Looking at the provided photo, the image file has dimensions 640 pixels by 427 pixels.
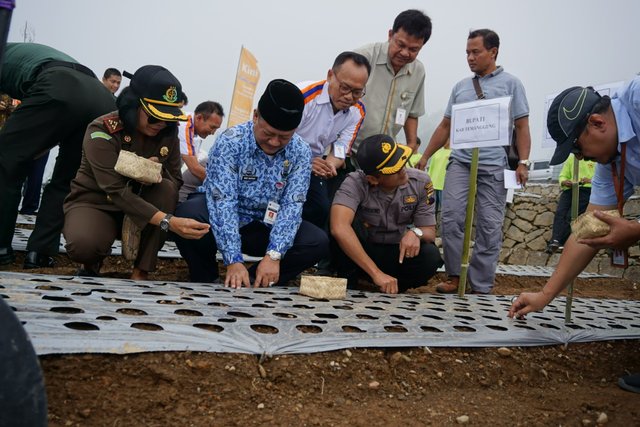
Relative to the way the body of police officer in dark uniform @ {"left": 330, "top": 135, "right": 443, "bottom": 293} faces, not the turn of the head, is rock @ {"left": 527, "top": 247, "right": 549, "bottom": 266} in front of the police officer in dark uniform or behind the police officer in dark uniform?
behind

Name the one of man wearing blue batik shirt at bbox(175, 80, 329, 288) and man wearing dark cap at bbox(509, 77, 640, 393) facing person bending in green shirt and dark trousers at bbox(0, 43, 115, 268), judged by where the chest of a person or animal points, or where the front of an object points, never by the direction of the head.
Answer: the man wearing dark cap

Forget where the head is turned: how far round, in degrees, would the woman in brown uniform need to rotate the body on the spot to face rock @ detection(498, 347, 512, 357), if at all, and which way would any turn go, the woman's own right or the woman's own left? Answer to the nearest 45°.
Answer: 0° — they already face it

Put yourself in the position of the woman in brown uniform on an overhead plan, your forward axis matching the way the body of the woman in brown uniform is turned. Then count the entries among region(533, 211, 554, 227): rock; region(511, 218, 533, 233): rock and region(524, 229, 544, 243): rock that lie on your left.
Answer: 3

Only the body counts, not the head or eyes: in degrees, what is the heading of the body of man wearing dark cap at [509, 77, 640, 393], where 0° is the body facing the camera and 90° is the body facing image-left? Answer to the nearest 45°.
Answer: approximately 90°

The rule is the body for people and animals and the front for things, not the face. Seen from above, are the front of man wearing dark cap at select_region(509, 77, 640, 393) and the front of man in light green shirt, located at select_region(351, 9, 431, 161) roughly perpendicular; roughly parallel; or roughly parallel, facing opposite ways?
roughly perpendicular

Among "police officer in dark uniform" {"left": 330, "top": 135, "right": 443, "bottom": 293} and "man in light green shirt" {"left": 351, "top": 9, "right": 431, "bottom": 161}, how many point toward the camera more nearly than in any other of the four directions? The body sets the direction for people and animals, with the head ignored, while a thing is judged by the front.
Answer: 2

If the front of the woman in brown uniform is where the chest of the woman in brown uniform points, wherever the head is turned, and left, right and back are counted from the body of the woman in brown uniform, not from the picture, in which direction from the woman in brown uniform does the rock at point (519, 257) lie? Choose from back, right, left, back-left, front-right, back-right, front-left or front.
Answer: left

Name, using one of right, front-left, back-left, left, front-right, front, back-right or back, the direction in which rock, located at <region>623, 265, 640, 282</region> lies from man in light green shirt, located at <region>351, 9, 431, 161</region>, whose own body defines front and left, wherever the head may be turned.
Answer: back-left

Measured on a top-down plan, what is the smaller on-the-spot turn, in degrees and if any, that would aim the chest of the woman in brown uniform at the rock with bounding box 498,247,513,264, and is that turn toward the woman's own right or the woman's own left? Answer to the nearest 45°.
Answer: approximately 90° to the woman's own left
